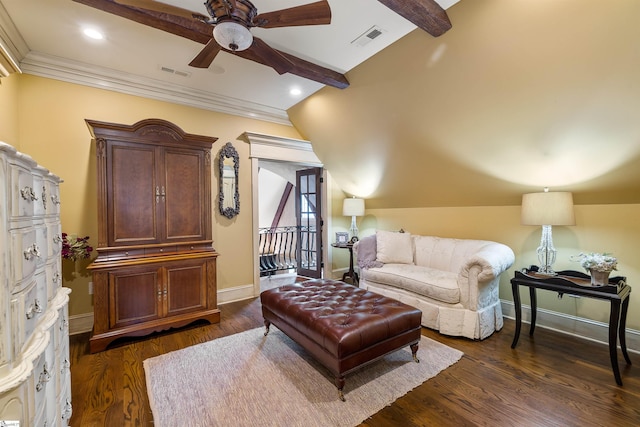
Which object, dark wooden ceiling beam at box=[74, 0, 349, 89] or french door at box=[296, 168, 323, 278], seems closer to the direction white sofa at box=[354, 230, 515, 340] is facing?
the dark wooden ceiling beam

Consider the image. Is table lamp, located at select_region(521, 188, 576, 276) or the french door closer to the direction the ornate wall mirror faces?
the table lamp

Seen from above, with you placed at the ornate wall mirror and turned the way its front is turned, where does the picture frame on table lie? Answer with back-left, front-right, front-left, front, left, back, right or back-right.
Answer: left

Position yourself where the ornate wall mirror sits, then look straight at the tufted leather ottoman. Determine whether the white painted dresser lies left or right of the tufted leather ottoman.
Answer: right

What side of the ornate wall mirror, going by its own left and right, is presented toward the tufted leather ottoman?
front

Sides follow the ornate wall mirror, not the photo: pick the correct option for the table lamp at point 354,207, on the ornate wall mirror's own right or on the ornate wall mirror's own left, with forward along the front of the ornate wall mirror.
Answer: on the ornate wall mirror's own left

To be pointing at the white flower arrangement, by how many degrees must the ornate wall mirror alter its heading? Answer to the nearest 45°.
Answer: approximately 45° to its left

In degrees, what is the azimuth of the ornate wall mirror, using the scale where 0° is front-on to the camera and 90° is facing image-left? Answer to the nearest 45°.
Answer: approximately 0°

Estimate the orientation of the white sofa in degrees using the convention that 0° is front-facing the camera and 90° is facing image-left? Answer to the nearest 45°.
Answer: approximately 45°

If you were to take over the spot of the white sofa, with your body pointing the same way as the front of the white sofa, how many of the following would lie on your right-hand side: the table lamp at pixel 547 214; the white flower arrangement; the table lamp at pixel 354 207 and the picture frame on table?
2

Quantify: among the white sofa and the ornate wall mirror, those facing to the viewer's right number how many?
0

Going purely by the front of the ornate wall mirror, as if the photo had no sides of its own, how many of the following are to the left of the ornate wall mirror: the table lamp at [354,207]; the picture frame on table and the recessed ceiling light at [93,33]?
2
